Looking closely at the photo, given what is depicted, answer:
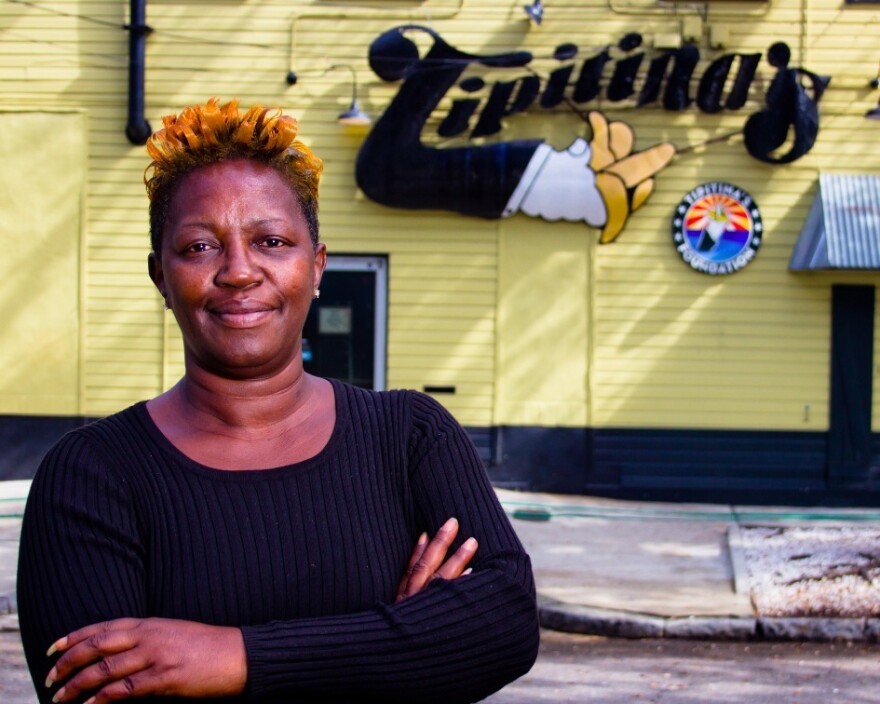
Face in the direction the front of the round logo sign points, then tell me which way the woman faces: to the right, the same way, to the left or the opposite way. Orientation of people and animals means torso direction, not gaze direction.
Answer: the same way

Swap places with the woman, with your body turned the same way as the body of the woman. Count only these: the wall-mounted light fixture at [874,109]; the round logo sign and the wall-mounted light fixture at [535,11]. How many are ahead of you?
0

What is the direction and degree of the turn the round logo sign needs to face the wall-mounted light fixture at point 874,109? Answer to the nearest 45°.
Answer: approximately 90° to its left

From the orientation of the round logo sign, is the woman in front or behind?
in front

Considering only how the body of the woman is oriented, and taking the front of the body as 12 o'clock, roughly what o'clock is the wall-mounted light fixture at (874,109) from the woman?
The wall-mounted light fixture is roughly at 7 o'clock from the woman.

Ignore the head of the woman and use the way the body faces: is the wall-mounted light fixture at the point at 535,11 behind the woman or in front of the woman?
behind

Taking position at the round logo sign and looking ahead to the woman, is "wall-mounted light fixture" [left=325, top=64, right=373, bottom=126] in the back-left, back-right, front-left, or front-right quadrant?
front-right

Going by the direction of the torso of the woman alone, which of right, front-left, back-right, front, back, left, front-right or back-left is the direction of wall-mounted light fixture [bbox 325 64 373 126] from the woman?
back

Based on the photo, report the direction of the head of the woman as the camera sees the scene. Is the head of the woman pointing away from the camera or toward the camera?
toward the camera

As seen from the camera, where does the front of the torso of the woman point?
toward the camera

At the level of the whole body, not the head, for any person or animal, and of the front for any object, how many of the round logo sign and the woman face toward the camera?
2
